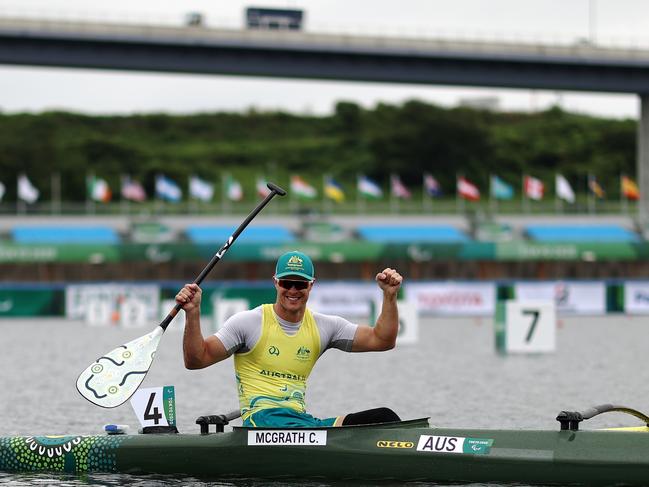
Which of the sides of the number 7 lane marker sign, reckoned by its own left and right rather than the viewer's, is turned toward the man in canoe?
front

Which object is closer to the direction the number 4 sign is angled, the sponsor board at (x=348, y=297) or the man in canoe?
the man in canoe

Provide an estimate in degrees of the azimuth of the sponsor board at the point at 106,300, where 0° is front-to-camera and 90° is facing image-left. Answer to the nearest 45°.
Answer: approximately 0°

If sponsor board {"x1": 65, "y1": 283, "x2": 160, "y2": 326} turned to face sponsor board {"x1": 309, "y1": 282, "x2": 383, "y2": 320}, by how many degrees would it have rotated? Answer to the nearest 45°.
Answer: approximately 90° to its left

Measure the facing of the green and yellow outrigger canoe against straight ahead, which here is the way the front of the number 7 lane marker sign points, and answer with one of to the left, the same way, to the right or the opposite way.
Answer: to the left

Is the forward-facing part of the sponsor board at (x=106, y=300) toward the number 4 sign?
yes

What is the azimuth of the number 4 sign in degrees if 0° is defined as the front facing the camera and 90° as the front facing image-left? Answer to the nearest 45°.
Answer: approximately 0°

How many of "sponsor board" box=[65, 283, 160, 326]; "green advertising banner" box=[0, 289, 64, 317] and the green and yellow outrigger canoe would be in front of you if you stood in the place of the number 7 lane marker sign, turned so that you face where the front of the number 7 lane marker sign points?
1

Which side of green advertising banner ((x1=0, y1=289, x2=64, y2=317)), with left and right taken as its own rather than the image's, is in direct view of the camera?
front

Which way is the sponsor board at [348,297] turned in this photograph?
toward the camera

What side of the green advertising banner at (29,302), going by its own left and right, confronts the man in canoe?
front

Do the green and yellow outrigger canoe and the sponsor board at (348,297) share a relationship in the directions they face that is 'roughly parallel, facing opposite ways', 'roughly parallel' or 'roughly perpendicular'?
roughly perpendicular

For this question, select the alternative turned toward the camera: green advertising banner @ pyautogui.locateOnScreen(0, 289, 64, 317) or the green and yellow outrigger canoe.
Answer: the green advertising banner

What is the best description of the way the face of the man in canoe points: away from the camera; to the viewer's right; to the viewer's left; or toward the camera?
toward the camera

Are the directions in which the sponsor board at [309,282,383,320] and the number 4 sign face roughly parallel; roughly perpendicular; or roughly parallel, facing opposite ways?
roughly parallel

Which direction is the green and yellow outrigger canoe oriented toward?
to the viewer's right

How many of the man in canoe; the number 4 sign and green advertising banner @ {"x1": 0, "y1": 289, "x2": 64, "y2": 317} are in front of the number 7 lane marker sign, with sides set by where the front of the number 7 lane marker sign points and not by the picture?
2

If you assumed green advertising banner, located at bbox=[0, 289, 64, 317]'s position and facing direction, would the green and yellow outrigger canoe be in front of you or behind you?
in front

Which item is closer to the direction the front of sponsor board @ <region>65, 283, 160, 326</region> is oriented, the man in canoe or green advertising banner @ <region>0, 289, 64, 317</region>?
the man in canoe
